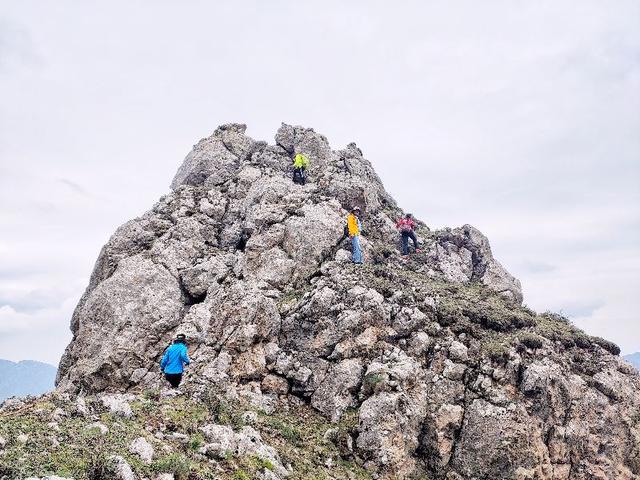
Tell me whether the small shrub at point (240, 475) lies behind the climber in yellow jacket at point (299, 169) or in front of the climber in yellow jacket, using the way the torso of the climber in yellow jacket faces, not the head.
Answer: behind

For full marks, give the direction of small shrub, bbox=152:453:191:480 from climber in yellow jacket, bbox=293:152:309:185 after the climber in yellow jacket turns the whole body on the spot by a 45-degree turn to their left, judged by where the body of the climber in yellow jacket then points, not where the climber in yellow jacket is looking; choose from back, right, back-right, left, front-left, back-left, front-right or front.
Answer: back-left

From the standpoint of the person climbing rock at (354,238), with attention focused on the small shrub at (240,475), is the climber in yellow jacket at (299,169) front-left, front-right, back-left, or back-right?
back-right

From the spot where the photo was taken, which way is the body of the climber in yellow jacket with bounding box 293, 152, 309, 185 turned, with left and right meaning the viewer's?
facing away from the viewer
